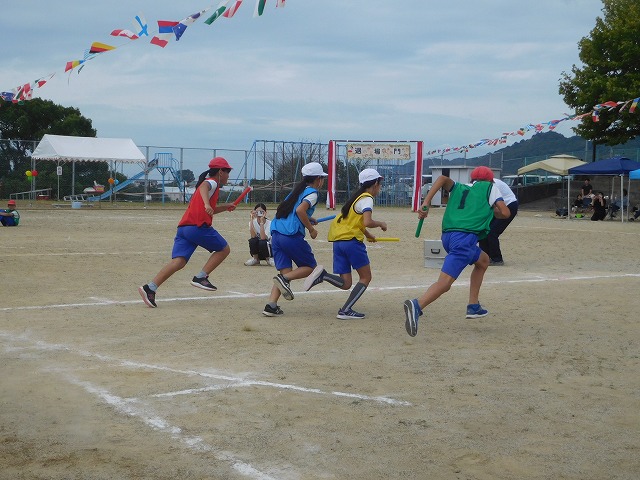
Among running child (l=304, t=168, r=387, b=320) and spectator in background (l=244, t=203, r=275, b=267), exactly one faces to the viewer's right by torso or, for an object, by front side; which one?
the running child

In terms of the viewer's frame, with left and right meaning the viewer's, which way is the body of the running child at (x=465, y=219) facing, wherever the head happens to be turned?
facing away from the viewer and to the right of the viewer

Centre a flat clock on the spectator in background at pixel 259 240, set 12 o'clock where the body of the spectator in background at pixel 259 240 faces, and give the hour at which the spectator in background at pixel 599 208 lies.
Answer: the spectator in background at pixel 599 208 is roughly at 7 o'clock from the spectator in background at pixel 259 240.

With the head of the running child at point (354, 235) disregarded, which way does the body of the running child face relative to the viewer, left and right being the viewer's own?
facing to the right of the viewer

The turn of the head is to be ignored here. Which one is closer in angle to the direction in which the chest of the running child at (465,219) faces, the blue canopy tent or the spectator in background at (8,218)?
the blue canopy tent

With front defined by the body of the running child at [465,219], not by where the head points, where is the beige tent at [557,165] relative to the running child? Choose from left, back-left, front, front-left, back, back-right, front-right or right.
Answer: front-left

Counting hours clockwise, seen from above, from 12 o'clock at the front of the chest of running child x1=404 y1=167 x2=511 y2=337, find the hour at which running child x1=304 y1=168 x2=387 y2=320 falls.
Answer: running child x1=304 y1=168 x2=387 y2=320 is roughly at 8 o'clock from running child x1=404 y1=167 x2=511 y2=337.

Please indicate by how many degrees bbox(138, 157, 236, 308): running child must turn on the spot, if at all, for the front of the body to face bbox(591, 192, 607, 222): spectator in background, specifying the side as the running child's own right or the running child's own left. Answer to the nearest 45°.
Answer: approximately 45° to the running child's own left

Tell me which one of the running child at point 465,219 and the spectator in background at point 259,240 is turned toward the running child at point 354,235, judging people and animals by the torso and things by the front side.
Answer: the spectator in background

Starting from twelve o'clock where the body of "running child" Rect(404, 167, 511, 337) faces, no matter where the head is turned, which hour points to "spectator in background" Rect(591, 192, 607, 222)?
The spectator in background is roughly at 11 o'clock from the running child.

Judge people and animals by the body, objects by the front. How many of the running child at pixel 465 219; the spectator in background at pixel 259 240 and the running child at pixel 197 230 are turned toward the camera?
1

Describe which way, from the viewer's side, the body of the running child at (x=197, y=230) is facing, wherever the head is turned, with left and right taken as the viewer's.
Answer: facing to the right of the viewer

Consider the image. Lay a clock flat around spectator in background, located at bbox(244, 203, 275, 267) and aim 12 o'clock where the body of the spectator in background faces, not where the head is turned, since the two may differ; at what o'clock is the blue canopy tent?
The blue canopy tent is roughly at 7 o'clock from the spectator in background.

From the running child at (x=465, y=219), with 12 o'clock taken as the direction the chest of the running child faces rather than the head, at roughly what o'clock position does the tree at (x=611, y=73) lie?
The tree is roughly at 11 o'clock from the running child.

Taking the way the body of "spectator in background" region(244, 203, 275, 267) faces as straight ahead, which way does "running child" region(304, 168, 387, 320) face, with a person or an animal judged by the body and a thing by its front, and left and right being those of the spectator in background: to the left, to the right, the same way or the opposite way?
to the left

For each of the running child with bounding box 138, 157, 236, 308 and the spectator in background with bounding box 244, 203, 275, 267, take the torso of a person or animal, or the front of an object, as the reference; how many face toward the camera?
1
